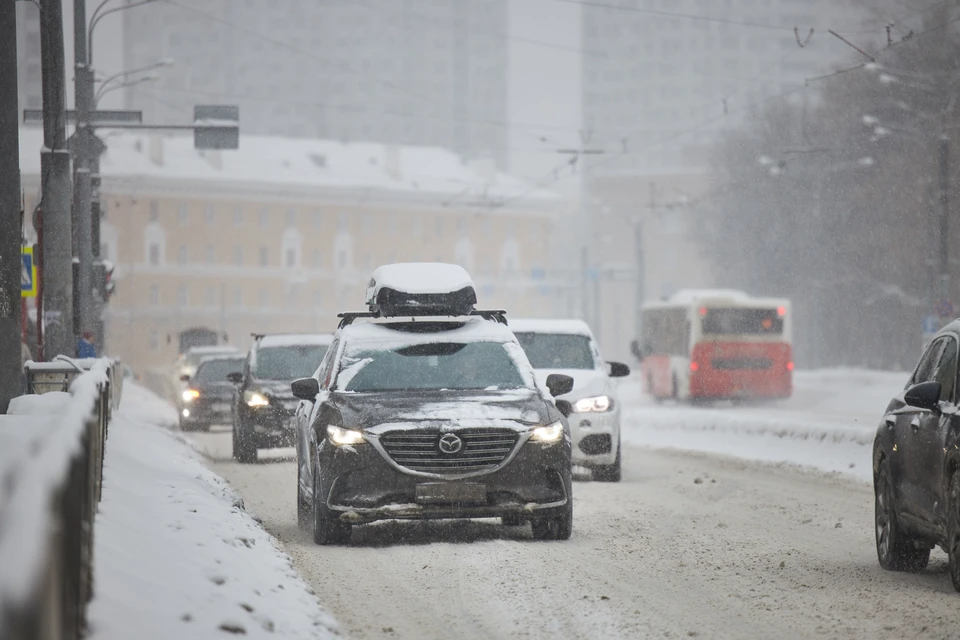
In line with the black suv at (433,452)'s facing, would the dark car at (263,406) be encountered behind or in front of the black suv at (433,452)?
behind

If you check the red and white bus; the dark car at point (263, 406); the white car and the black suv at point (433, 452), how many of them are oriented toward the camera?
3

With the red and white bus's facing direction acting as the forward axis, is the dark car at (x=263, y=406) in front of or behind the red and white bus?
behind

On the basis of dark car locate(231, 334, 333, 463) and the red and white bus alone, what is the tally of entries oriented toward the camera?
1

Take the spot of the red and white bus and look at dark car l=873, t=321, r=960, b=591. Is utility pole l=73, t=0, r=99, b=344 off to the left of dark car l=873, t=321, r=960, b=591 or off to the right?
right

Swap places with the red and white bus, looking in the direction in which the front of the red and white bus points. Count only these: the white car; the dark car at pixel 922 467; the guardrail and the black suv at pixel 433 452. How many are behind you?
4

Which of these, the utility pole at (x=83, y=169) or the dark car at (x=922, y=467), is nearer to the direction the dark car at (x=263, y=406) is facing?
the dark car

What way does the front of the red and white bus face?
away from the camera

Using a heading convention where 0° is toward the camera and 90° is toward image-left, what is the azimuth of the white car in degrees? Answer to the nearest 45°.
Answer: approximately 0°

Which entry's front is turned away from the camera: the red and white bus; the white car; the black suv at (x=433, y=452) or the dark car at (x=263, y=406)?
the red and white bus

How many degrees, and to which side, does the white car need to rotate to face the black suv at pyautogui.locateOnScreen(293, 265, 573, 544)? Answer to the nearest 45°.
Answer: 0° — it already faces it

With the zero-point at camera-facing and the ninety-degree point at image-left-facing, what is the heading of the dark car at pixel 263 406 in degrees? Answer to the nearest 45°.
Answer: approximately 0°

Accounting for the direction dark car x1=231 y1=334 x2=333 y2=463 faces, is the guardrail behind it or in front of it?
in front

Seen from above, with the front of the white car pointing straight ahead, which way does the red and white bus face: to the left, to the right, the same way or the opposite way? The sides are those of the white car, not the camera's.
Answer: the opposite way

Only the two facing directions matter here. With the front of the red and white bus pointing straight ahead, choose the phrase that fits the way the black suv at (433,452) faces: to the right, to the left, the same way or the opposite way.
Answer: the opposite way
